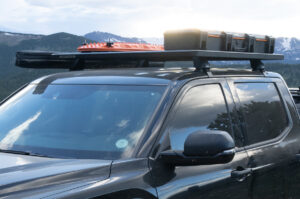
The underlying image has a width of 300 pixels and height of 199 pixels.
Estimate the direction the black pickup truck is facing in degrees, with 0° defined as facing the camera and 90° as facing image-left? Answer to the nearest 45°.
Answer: approximately 45°
